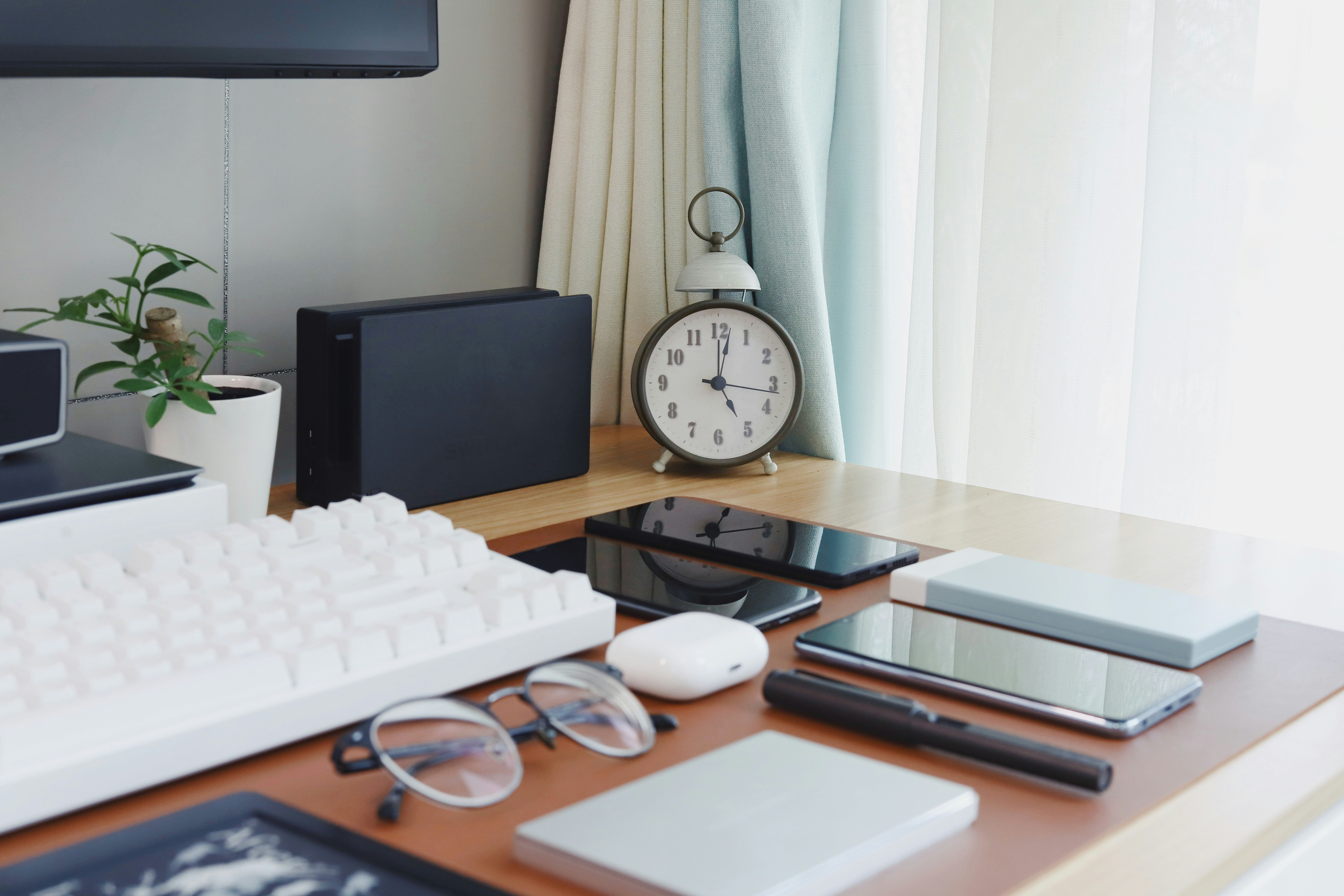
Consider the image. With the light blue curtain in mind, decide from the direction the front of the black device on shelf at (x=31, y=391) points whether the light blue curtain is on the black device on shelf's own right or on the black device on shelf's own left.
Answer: on the black device on shelf's own left

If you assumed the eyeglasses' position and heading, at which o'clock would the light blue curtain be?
The light blue curtain is roughly at 8 o'clock from the eyeglasses.

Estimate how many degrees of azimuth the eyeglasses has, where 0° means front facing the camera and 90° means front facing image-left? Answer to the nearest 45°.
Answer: approximately 315°

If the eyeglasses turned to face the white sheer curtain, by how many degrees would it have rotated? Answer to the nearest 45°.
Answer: approximately 90° to its left

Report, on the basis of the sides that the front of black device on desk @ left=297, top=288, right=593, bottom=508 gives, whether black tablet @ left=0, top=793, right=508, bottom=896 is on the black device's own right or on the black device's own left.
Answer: on the black device's own right
